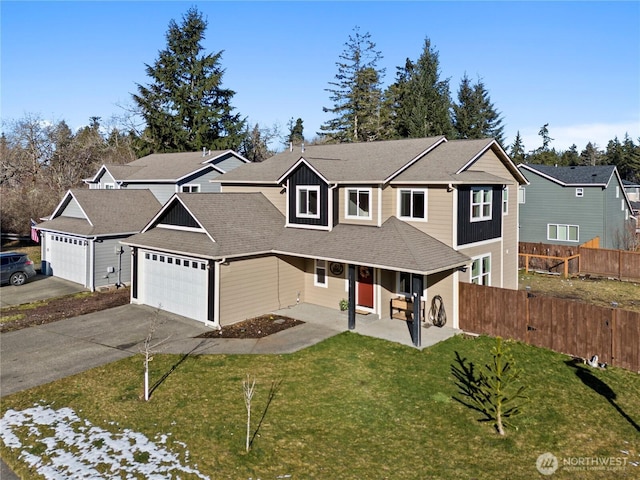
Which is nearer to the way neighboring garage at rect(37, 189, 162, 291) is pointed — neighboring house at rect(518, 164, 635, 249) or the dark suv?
the dark suv

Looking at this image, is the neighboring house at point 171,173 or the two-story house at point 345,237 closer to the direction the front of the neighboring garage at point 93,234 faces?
the two-story house

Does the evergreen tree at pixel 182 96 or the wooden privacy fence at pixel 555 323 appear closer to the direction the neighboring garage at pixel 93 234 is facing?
the wooden privacy fence

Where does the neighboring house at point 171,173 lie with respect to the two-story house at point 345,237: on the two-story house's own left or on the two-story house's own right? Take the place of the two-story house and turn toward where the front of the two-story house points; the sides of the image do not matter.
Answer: on the two-story house's own right

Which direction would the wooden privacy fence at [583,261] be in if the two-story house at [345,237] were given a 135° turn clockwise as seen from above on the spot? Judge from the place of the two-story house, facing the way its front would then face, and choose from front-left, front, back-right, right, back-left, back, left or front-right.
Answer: front-right

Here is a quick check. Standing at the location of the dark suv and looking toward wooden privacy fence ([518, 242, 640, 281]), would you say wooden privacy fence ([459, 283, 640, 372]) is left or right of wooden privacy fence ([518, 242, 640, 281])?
right

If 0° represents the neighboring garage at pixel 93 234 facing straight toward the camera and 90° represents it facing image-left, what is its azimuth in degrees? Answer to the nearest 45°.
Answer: approximately 45°

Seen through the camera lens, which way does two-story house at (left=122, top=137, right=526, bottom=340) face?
facing the viewer and to the left of the viewer

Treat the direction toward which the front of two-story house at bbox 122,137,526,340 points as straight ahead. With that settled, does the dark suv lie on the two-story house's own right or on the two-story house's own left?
on the two-story house's own right

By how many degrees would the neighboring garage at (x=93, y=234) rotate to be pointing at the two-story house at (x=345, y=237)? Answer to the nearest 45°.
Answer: approximately 90° to its left

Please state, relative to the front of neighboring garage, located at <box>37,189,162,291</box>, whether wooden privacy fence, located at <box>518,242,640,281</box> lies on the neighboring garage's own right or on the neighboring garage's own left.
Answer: on the neighboring garage's own left

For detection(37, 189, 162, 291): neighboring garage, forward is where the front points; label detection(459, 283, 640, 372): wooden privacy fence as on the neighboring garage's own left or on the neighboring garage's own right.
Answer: on the neighboring garage's own left

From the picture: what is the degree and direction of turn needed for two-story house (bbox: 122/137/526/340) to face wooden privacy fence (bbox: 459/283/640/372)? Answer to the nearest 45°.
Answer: approximately 90° to its left
